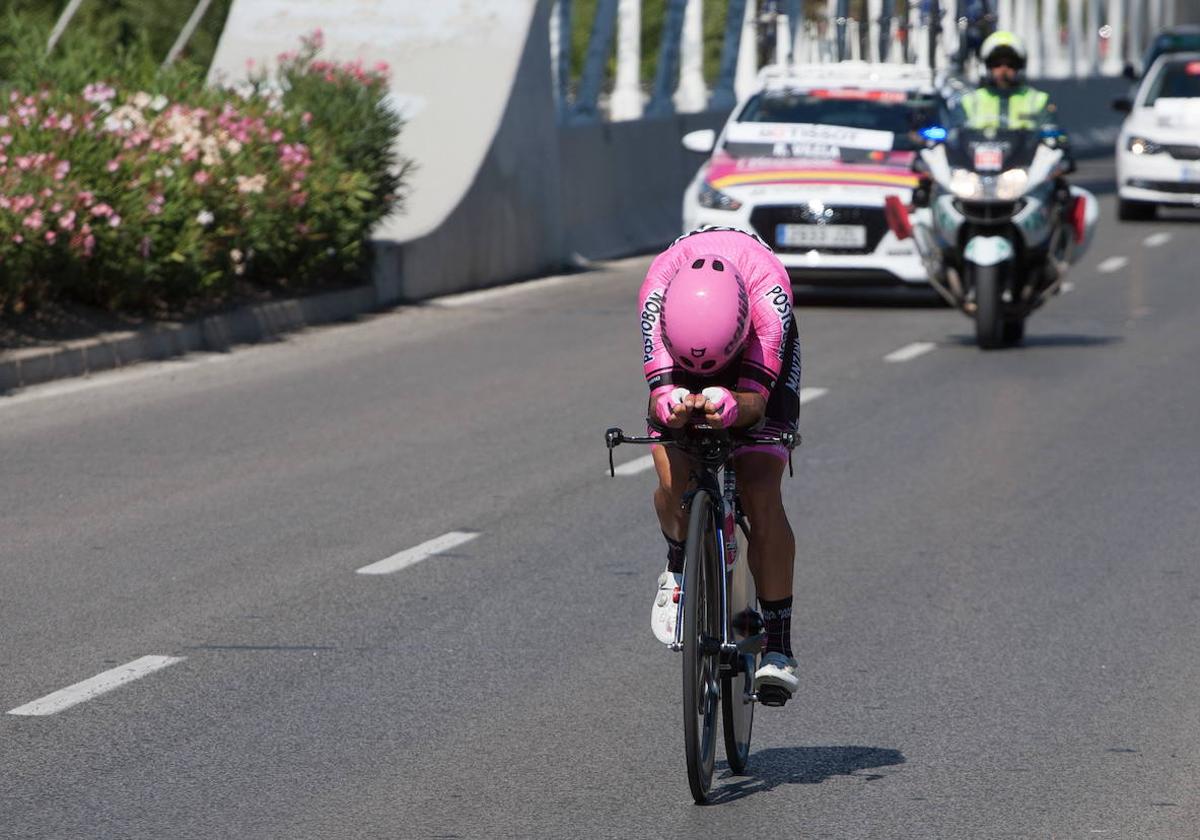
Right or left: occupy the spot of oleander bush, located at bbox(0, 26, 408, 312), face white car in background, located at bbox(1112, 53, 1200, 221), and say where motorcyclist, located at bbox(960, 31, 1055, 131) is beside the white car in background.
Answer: right

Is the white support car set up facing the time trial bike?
yes

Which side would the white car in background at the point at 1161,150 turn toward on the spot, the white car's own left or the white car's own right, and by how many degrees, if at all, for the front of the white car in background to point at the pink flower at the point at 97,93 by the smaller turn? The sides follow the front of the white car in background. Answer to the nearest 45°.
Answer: approximately 45° to the white car's own right

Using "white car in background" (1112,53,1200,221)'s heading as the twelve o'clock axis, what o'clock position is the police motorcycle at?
The police motorcycle is roughly at 12 o'clock from the white car in background.
